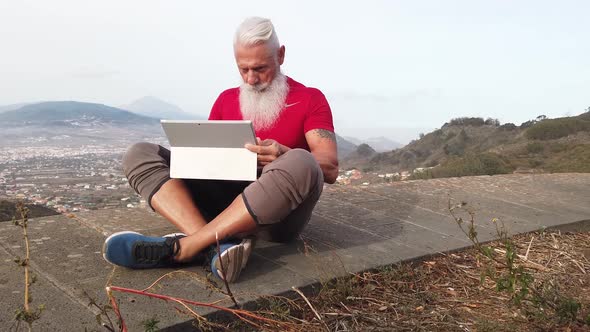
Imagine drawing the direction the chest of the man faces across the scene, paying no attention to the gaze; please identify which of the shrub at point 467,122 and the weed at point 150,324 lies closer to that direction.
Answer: the weed

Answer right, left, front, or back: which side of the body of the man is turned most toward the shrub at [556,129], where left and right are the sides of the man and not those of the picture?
back

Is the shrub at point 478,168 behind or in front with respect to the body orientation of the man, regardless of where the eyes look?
behind

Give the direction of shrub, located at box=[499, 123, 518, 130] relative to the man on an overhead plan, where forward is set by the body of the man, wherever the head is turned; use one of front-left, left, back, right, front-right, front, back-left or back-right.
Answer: back

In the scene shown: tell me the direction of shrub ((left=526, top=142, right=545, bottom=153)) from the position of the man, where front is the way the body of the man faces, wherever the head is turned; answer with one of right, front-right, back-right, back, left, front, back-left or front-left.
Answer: back

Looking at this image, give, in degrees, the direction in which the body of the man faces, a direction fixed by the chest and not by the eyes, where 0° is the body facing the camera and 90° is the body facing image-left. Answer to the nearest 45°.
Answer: approximately 45°

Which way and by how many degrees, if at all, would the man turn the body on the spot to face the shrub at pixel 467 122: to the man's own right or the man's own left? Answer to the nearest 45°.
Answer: approximately 180°
